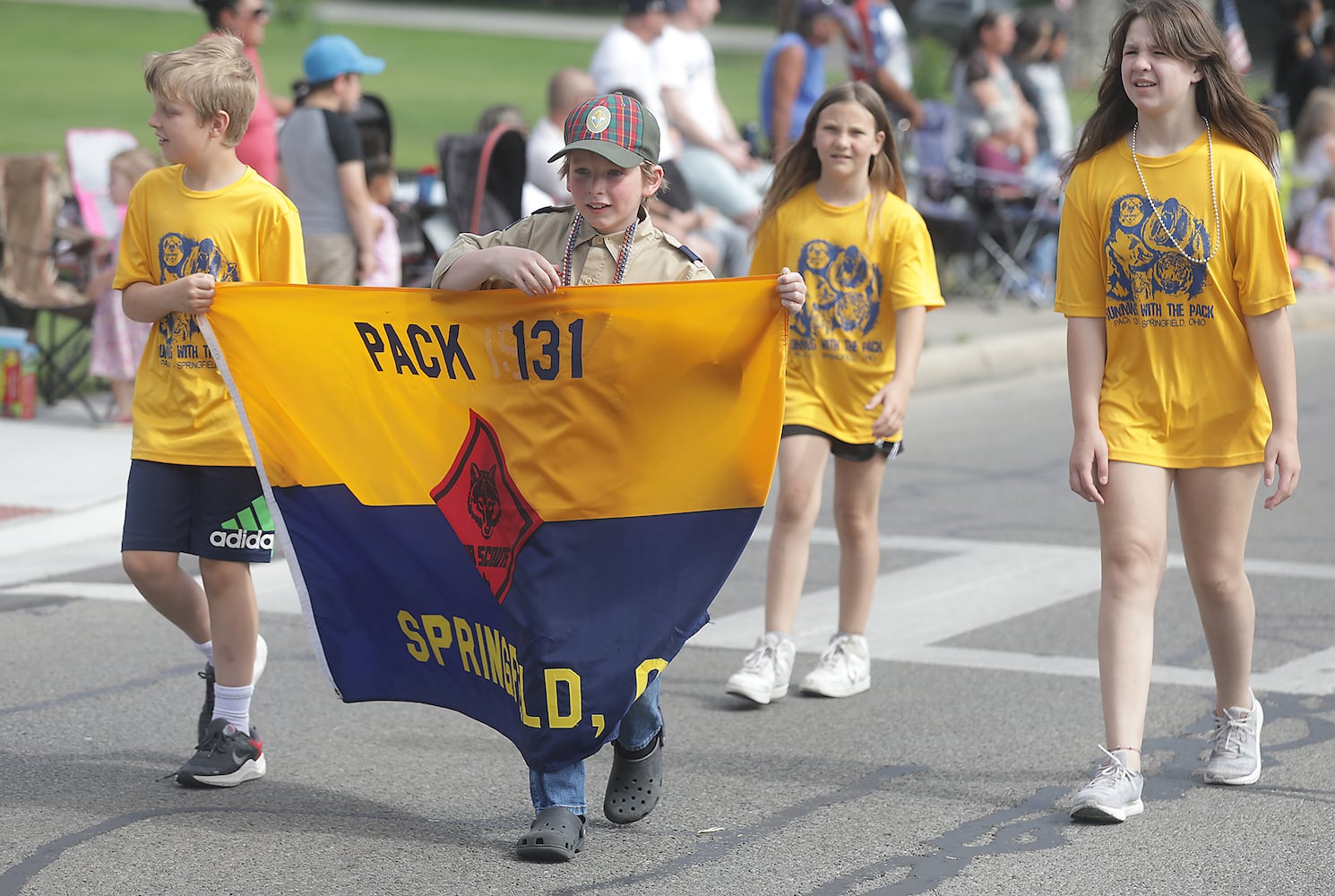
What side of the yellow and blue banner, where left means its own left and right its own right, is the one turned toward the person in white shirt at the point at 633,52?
back

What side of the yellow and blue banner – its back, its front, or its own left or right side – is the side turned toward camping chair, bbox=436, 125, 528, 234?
back

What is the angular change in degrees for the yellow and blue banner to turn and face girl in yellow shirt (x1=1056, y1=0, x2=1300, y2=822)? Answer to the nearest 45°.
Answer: approximately 90° to its left

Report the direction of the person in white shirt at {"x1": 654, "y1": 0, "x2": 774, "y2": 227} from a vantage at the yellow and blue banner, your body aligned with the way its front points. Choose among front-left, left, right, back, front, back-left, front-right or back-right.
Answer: back

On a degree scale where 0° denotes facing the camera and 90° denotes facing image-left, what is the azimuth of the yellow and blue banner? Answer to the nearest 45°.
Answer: approximately 0°

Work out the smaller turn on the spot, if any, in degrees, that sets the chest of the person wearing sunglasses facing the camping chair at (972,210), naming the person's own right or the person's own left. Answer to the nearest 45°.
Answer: approximately 45° to the person's own left
